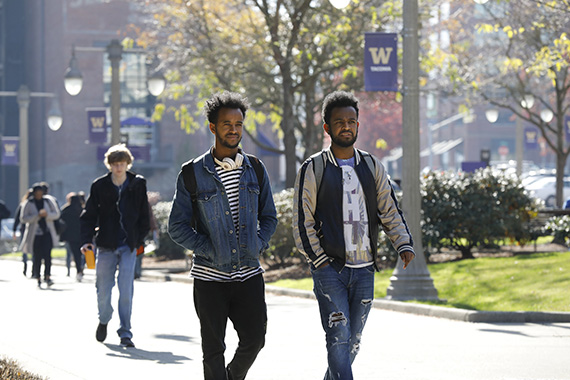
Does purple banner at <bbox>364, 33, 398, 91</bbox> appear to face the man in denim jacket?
yes

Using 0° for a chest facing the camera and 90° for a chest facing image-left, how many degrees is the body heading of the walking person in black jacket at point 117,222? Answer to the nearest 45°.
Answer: approximately 0°

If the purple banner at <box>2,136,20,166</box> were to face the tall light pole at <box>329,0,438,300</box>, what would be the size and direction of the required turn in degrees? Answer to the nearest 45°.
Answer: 0° — it already faces it

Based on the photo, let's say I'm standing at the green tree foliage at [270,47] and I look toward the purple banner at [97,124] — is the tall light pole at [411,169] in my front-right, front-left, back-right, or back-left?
back-left
